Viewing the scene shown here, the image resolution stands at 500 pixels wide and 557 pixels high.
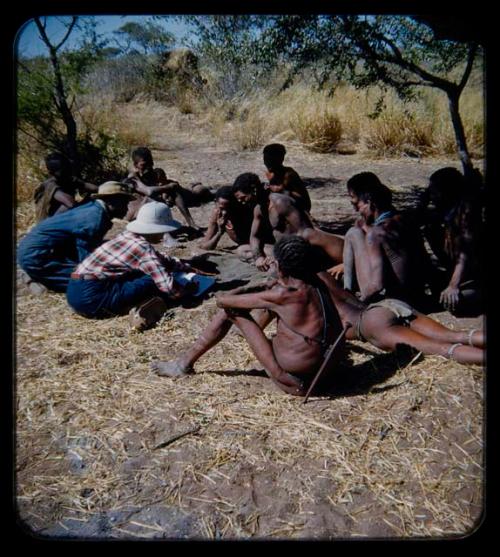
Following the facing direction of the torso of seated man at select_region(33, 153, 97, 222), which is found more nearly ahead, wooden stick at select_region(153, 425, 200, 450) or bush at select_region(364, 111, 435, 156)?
the wooden stick

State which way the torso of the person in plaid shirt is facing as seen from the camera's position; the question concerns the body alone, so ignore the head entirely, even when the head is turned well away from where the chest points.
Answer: to the viewer's right

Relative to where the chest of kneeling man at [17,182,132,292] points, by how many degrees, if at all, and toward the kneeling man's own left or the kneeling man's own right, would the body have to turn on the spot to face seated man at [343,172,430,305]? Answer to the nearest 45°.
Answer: approximately 45° to the kneeling man's own right

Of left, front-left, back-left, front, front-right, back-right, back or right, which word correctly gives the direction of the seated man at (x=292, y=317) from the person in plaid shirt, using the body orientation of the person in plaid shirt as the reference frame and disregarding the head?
front-right

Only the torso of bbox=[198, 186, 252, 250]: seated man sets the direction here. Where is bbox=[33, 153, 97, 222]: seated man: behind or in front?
in front

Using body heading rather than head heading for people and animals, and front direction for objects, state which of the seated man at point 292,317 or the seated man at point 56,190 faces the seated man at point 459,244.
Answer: the seated man at point 56,190

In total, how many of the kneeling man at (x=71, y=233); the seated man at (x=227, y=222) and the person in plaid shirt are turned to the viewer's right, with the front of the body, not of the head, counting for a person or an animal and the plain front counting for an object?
2

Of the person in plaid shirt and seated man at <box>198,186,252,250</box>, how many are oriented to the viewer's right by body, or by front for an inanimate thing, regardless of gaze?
1

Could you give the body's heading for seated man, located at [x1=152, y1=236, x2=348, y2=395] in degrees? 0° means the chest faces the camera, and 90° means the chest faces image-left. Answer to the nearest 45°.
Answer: approximately 135°

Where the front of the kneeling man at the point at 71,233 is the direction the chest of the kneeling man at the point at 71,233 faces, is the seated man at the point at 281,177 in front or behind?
in front

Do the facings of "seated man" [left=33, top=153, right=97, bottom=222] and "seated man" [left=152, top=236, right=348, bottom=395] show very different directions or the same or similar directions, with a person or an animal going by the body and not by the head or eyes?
very different directions

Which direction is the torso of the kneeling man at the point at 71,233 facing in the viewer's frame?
to the viewer's right

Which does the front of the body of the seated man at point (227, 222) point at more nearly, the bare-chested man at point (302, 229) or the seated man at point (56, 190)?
the seated man

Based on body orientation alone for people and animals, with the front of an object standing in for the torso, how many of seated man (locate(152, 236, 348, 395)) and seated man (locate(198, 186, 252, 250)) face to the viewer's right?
0

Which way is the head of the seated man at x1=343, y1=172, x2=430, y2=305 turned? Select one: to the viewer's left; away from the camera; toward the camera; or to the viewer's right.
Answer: to the viewer's left
